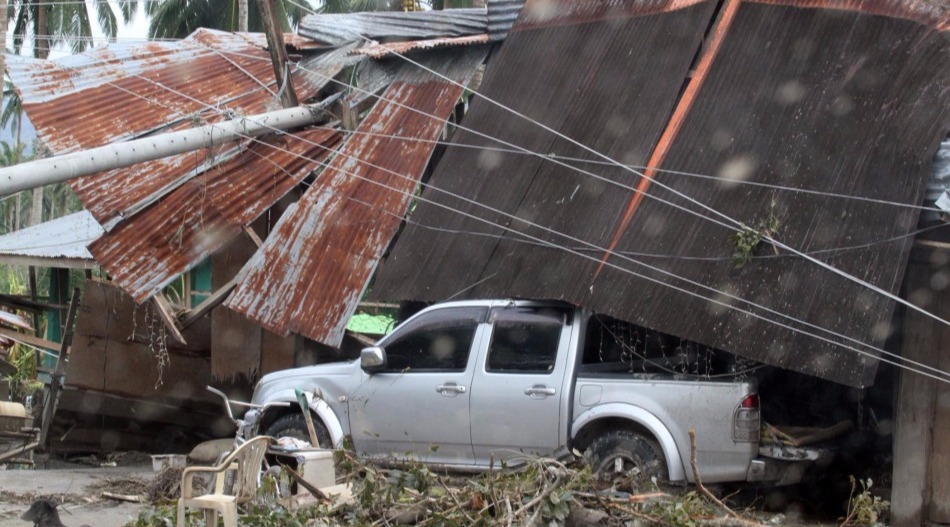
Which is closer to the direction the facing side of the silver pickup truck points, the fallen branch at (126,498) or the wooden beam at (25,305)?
the wooden beam

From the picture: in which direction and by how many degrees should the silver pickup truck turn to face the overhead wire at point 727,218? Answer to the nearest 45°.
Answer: approximately 180°

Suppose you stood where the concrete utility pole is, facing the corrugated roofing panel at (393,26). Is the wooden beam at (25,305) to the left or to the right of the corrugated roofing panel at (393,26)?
left

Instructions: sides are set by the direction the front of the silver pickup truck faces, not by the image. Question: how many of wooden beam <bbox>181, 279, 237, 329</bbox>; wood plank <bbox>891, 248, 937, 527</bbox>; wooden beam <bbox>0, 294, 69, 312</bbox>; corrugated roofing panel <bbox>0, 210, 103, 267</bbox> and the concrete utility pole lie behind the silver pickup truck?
1

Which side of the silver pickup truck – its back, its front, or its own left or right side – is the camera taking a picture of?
left

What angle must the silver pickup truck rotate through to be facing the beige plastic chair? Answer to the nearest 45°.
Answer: approximately 45° to its left

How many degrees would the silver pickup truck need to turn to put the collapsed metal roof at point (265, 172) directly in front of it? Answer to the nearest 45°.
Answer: approximately 45° to its right

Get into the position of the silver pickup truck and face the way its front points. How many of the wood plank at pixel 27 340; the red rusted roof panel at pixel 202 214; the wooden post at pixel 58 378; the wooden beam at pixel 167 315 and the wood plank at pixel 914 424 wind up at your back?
1

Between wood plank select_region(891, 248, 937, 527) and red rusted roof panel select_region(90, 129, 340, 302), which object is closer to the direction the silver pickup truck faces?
the red rusted roof panel

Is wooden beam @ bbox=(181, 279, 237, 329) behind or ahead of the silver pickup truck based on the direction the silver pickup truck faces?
ahead

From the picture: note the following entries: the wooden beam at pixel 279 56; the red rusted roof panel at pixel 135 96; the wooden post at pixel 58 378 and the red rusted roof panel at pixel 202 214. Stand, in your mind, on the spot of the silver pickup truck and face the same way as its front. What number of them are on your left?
0

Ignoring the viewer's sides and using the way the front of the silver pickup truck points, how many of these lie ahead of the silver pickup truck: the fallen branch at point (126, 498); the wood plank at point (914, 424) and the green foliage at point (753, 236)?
1

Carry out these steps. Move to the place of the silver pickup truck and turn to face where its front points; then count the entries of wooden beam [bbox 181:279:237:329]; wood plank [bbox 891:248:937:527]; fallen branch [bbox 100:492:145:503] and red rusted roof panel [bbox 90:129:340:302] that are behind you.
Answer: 1

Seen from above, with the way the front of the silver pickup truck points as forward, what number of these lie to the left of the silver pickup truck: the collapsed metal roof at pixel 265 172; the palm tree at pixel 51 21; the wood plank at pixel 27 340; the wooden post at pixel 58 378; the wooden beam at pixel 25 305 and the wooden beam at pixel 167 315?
0

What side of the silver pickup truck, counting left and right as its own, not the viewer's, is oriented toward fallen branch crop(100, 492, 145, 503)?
front

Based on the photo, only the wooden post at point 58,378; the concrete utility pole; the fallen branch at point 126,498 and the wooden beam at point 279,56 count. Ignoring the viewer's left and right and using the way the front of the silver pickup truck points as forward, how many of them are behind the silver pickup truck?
0

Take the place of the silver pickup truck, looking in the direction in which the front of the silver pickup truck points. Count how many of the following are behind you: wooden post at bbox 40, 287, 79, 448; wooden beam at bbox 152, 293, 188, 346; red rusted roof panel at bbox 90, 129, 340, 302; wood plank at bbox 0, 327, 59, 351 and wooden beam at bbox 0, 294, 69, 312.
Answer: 0

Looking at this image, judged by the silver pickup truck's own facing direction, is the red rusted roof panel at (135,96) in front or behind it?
in front

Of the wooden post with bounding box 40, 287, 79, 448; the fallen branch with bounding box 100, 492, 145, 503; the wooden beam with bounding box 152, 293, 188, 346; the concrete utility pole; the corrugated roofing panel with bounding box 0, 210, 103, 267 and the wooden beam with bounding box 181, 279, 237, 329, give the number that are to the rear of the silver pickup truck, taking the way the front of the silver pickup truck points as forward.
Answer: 0

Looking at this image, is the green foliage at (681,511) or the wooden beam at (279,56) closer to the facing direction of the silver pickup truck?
the wooden beam
